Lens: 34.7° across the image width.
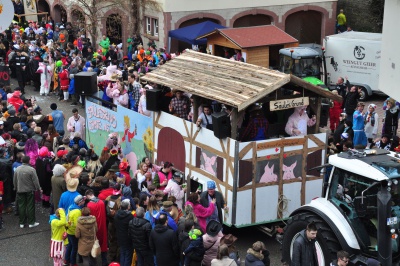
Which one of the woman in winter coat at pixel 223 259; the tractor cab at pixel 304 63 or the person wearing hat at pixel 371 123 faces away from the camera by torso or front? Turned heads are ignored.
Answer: the woman in winter coat

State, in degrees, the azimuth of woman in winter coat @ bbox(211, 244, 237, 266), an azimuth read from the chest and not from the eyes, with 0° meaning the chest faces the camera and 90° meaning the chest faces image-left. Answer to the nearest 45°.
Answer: approximately 180°

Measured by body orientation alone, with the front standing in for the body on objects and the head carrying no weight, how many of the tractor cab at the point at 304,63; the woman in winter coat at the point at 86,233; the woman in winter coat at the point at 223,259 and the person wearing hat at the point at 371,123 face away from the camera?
2

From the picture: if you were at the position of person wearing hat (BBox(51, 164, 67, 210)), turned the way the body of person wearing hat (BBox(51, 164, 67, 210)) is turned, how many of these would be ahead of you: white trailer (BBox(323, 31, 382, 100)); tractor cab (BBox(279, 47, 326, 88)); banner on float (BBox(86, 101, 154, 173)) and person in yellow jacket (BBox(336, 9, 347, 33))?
4

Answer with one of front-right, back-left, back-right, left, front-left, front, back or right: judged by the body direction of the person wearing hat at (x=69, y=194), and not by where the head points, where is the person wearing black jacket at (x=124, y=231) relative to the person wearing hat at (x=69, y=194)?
right

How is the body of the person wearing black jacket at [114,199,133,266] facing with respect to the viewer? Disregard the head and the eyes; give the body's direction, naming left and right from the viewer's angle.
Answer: facing away from the viewer and to the right of the viewer

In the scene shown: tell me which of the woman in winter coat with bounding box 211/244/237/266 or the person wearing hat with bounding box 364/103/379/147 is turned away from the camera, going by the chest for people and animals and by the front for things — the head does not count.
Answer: the woman in winter coat

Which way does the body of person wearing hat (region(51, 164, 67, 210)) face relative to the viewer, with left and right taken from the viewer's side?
facing away from the viewer and to the right of the viewer

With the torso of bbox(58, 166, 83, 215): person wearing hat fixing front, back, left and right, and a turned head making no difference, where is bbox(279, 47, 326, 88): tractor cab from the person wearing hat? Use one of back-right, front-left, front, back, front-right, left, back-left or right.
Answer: front

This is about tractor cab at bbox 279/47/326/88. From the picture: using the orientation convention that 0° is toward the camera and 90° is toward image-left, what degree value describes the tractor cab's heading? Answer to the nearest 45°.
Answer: approximately 315°

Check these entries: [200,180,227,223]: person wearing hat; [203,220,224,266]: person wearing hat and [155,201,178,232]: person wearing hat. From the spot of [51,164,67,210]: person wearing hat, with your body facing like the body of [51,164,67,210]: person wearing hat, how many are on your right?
3

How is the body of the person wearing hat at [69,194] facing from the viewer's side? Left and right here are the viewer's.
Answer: facing away from the viewer and to the right of the viewer

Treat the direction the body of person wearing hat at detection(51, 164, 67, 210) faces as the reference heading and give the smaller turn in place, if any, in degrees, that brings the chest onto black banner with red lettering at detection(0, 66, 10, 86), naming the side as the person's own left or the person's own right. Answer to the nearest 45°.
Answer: approximately 45° to the person's own left

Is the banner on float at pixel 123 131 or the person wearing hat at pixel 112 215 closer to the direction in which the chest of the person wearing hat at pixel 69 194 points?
the banner on float

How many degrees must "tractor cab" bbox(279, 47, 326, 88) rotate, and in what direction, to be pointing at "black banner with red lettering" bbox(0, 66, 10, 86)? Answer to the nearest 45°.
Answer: approximately 135° to its right

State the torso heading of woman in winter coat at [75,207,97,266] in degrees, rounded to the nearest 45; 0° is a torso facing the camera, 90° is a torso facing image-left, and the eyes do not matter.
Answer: approximately 180°

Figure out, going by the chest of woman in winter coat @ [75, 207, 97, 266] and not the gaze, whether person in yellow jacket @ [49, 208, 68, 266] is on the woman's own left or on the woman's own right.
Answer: on the woman's own left

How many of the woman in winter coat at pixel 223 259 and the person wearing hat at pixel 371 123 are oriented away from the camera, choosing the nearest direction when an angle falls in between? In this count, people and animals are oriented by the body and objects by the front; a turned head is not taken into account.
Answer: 1

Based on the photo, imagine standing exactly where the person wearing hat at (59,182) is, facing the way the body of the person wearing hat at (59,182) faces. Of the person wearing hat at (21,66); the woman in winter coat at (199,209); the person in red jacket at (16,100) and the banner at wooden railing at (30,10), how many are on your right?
1
